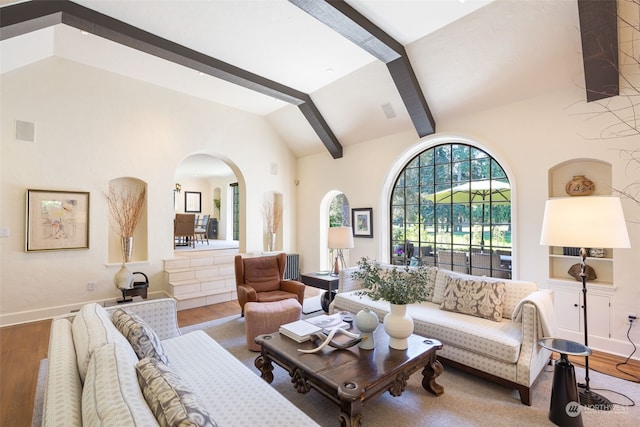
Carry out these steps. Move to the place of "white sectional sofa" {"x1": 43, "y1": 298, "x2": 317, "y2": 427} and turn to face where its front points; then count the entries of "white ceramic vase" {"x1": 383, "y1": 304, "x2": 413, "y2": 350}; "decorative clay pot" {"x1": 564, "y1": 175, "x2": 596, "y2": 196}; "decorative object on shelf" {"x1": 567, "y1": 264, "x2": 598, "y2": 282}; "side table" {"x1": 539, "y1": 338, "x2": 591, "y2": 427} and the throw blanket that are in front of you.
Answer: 5

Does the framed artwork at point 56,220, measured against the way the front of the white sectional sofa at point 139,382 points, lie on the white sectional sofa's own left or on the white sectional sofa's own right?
on the white sectional sofa's own left

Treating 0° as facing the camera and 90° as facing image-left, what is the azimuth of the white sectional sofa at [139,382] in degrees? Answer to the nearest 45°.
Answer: approximately 270°

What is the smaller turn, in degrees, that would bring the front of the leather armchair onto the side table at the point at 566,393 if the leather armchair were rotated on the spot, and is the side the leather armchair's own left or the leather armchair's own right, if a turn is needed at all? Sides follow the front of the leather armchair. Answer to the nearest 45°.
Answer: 0° — it already faces it

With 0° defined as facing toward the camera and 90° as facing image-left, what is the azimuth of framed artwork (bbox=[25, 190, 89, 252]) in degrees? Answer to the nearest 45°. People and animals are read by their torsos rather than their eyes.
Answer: approximately 315°

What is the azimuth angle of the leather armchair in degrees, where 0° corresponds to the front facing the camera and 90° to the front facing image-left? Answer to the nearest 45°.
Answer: approximately 315°

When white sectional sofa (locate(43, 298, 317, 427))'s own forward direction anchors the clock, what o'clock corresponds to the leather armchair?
The leather armchair is roughly at 10 o'clock from the white sectional sofa.

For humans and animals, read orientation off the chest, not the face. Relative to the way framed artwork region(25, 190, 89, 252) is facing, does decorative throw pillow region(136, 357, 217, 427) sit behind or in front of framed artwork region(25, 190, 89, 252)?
in front

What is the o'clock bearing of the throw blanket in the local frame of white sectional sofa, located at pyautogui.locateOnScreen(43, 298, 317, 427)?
The throw blanket is roughly at 12 o'clock from the white sectional sofa.

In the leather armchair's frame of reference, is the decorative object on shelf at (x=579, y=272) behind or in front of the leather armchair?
in front

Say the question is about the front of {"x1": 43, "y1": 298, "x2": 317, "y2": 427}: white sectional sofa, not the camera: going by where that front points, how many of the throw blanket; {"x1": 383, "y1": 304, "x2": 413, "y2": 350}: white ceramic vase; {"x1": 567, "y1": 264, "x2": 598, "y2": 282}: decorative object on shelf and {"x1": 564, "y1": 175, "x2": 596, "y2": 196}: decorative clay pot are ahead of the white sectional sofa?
4

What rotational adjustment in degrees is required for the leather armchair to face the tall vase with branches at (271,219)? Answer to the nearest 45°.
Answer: approximately 135° to its left

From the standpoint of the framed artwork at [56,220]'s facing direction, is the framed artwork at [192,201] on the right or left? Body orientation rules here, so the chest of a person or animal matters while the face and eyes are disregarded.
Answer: on its left

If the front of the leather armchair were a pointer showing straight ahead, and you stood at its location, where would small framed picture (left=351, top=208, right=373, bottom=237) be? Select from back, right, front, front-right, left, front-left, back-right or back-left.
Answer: left
